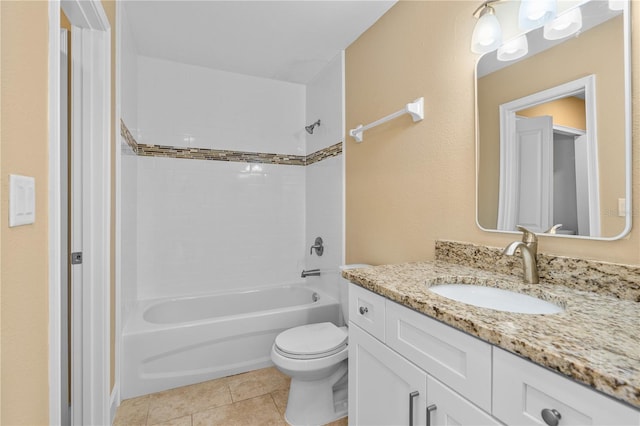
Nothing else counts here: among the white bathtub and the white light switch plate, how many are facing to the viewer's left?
0

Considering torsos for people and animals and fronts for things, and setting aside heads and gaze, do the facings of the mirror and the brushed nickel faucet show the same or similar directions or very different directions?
same or similar directions

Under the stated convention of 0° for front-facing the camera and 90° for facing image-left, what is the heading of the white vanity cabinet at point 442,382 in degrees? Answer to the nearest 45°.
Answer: approximately 45°

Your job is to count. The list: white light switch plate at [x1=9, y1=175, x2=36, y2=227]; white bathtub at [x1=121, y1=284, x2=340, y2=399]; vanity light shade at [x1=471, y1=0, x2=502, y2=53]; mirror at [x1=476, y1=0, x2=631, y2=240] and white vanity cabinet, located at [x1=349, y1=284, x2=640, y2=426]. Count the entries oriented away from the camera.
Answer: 0

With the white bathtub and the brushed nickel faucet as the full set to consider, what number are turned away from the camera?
0

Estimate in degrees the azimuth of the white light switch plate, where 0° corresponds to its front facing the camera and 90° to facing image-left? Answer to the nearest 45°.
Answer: approximately 315°

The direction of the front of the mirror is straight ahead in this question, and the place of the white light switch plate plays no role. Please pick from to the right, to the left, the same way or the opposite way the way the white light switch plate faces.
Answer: the opposite way

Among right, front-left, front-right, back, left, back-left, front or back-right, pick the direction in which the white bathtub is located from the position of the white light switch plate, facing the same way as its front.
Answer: left

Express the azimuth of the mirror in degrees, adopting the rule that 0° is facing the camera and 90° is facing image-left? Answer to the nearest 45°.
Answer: approximately 45°

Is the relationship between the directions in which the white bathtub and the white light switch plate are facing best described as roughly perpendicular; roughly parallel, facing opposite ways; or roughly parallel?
roughly perpendicular

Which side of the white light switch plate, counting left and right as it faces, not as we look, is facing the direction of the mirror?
front

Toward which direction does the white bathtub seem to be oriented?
toward the camera

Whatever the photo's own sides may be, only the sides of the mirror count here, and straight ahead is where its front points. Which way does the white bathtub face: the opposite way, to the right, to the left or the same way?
to the left
